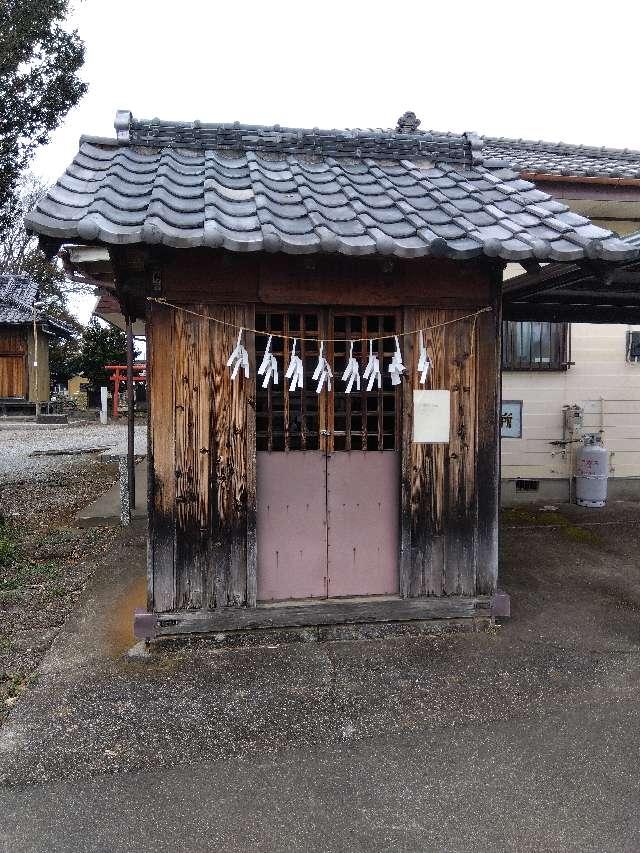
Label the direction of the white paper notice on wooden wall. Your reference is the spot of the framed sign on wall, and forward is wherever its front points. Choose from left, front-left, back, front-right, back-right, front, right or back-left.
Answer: front

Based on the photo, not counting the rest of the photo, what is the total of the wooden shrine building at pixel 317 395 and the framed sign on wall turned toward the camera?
2

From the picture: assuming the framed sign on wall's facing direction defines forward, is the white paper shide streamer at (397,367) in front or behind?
in front

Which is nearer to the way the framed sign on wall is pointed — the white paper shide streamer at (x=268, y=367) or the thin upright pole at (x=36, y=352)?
the white paper shide streamer

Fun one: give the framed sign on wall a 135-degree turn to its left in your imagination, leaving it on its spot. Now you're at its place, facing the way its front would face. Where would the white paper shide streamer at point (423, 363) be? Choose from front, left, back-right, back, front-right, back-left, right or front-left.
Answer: back-right

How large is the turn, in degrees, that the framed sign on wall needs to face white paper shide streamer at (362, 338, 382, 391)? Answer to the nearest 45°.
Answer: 0° — it already faces it

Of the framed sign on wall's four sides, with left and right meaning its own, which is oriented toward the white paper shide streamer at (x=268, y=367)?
front

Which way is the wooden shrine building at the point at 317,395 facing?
toward the camera

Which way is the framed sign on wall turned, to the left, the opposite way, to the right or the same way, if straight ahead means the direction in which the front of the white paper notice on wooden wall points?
the same way

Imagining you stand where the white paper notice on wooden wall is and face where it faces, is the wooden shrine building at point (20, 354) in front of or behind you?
behind

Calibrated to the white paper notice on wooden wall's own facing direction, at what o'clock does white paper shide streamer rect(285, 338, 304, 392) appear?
The white paper shide streamer is roughly at 2 o'clock from the white paper notice on wooden wall.

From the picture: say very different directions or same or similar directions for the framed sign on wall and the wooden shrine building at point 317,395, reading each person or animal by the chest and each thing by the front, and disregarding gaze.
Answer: same or similar directions

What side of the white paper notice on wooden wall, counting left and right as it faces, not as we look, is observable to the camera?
front

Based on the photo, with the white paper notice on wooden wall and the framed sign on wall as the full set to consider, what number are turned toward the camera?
2
